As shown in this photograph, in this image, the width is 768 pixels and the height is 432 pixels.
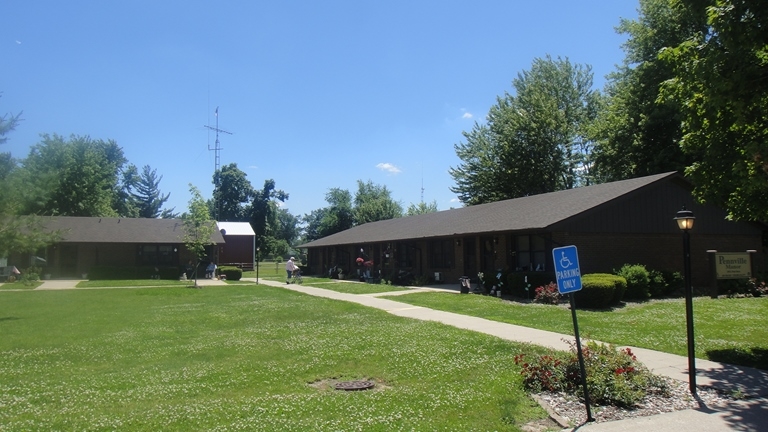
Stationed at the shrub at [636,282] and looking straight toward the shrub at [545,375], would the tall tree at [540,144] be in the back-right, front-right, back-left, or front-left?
back-right

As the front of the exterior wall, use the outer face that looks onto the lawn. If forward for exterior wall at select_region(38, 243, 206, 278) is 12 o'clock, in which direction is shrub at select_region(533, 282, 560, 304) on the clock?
The shrub is roughly at 11 o'clock from the exterior wall.

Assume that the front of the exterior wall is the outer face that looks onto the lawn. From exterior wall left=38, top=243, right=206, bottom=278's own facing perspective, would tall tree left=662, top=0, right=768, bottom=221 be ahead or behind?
ahead

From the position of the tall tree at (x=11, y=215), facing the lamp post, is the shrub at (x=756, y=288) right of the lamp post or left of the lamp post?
left

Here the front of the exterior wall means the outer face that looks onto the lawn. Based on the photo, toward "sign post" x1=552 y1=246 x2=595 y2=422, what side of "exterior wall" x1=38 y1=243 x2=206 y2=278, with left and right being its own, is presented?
front

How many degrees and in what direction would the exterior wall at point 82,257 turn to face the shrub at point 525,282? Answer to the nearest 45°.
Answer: approximately 45° to its left

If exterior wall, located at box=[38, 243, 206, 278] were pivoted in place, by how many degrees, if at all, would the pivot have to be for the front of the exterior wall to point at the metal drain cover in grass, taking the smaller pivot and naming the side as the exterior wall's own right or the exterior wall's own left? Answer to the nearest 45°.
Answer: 0° — it already faces it

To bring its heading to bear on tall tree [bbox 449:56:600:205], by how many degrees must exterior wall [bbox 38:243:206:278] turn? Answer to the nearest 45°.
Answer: approximately 90° to its left

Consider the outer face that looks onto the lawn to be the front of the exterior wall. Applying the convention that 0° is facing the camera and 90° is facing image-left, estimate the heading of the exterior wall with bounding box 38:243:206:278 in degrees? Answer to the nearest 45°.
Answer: approximately 0°

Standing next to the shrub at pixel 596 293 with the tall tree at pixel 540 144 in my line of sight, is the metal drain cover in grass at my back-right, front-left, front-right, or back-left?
back-left

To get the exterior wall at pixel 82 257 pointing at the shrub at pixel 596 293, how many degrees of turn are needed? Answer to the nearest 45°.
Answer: approximately 45° to its left
